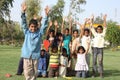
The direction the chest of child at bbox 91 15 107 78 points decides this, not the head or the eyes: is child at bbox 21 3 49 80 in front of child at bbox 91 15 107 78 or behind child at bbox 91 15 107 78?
in front

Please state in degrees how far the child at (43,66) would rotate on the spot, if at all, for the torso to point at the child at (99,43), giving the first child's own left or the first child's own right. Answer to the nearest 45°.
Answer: approximately 90° to the first child's own left

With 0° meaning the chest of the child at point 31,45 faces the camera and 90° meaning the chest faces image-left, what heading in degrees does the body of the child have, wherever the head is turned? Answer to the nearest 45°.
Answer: approximately 0°

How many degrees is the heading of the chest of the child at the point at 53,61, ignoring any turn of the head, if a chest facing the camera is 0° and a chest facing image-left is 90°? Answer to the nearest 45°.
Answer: approximately 0°

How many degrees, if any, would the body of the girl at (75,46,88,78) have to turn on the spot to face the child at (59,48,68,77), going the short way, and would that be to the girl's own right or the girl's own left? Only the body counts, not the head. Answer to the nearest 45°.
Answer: approximately 90° to the girl's own right

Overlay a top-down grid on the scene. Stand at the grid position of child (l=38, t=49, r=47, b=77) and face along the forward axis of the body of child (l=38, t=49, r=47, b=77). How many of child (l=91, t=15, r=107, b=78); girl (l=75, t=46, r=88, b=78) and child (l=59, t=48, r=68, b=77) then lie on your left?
3

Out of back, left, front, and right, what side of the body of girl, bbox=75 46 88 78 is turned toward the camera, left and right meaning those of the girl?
front

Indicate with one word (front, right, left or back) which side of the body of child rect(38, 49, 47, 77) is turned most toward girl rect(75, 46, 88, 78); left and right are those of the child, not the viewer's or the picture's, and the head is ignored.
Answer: left

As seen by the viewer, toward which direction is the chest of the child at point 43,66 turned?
toward the camera

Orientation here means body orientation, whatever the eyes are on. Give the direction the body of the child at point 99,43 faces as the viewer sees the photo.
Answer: toward the camera
